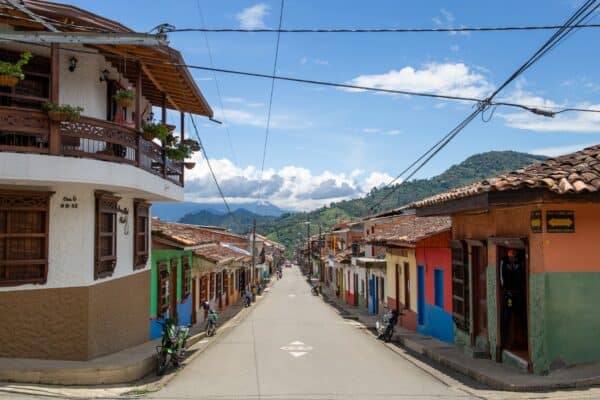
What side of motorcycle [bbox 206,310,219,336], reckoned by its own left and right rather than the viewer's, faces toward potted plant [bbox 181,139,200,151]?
front

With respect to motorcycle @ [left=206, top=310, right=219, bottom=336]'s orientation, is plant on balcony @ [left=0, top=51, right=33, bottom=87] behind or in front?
in front

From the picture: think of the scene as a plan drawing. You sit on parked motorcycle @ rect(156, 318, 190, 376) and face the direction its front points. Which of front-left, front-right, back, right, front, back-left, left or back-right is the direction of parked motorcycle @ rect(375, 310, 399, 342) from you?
back

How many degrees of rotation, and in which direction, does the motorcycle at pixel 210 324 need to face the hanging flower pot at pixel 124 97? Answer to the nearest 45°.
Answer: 0° — it already faces it

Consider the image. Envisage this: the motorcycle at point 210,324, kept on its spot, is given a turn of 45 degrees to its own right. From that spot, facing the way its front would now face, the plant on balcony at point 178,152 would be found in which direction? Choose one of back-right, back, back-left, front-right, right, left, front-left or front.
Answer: front-left

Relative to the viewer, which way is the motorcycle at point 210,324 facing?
toward the camera

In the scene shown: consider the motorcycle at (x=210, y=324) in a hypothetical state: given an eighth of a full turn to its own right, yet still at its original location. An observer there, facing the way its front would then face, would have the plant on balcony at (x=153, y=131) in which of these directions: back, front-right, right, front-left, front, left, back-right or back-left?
front-left

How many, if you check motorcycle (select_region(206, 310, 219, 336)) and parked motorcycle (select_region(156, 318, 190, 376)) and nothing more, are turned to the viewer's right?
0

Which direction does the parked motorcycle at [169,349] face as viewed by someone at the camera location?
facing the viewer and to the left of the viewer
